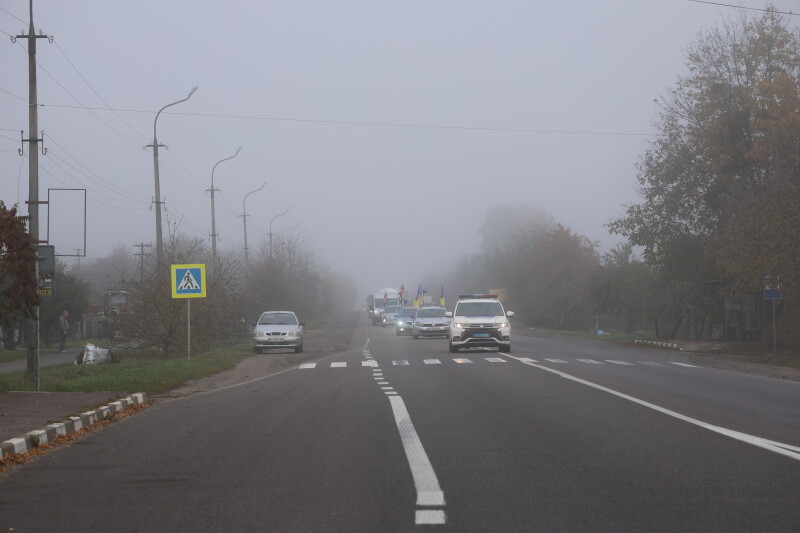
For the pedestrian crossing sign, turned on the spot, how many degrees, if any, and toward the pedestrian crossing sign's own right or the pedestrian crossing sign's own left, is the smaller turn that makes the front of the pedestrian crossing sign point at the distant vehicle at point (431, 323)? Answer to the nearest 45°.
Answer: approximately 135° to the pedestrian crossing sign's own left

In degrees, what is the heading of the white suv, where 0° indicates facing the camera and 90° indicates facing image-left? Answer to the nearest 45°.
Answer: approximately 0°

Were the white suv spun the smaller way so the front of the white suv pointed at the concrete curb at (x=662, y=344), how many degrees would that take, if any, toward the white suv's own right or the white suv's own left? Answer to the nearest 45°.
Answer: approximately 135° to the white suv's own left

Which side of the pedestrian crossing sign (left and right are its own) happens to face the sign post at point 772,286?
left

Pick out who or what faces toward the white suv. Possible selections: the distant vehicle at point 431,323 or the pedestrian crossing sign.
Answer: the distant vehicle

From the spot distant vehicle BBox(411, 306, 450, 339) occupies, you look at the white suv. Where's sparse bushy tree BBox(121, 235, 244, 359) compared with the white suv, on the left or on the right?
right

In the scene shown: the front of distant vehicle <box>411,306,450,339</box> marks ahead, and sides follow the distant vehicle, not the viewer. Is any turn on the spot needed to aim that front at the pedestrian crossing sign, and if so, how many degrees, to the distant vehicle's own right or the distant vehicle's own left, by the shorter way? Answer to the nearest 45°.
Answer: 0° — it already faces it

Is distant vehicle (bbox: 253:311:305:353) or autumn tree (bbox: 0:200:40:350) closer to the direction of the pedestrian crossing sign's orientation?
the autumn tree

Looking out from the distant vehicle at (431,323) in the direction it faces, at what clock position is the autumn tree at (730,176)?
The autumn tree is roughly at 10 o'clock from the distant vehicle.
